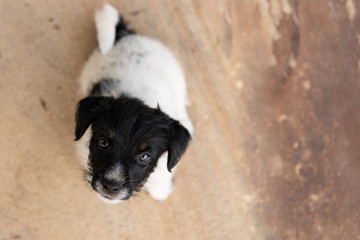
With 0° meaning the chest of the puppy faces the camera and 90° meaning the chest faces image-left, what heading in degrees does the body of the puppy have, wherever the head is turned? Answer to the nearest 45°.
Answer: approximately 0°
